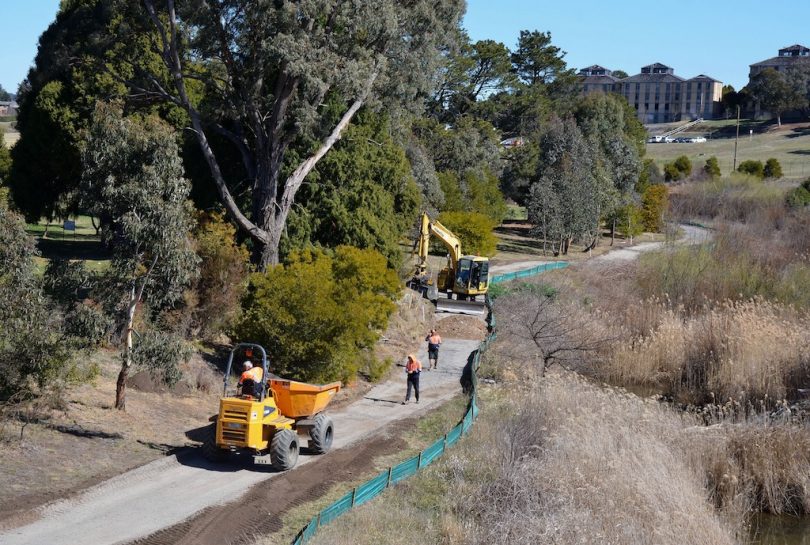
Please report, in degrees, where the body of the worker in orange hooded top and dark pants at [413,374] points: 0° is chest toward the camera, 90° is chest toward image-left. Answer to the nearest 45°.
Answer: approximately 45°

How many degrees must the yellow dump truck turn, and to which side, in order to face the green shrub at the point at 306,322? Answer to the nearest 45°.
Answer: approximately 45° to its left

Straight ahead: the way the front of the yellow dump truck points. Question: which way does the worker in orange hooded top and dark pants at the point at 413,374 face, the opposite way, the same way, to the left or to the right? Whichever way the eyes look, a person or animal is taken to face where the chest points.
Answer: the opposite way

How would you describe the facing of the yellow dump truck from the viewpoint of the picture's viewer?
facing away from the viewer and to the right of the viewer

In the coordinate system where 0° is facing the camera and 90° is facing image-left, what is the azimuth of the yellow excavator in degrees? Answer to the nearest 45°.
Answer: approximately 45°

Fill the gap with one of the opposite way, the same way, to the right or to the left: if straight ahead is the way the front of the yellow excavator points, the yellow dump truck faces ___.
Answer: the opposite way

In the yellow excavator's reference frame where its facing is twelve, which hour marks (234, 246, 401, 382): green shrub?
The green shrub is roughly at 11 o'clock from the yellow excavator.

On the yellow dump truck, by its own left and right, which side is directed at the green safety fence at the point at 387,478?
right
